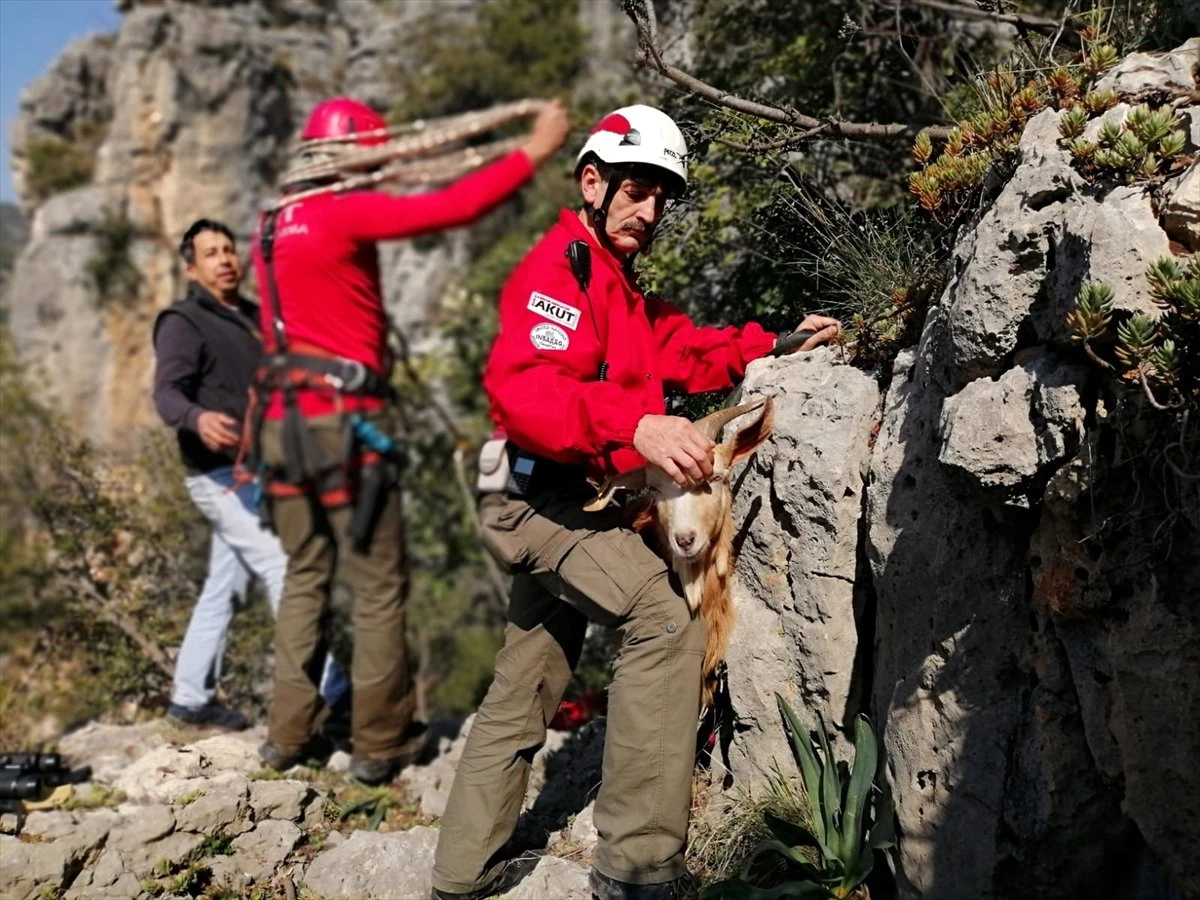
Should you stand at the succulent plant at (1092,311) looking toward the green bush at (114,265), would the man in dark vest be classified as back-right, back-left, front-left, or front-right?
front-left

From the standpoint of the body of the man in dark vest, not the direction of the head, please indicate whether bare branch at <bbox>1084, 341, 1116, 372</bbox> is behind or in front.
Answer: in front

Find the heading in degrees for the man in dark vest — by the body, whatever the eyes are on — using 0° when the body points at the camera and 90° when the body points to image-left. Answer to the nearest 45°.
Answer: approximately 315°

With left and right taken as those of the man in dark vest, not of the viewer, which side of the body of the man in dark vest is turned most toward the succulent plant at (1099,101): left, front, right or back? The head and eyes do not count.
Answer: front

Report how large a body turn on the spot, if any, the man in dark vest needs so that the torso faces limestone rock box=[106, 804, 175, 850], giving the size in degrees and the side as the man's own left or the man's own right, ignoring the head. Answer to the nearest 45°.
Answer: approximately 45° to the man's own right

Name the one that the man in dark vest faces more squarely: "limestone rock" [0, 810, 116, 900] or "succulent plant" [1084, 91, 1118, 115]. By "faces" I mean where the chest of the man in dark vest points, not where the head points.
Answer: the succulent plant

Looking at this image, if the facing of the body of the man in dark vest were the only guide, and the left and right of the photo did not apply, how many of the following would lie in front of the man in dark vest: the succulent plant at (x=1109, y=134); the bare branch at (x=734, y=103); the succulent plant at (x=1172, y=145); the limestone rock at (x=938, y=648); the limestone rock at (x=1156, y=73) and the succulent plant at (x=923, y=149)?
6

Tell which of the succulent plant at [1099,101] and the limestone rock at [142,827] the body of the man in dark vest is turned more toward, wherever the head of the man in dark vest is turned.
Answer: the succulent plant

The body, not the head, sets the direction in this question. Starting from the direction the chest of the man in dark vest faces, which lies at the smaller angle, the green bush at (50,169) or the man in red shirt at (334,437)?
the man in red shirt

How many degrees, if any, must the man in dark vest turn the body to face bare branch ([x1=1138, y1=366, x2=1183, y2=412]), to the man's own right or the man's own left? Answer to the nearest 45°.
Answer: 0° — they already face it

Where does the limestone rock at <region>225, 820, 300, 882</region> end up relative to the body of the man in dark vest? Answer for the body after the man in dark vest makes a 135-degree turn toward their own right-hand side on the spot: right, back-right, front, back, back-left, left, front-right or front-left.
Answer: left

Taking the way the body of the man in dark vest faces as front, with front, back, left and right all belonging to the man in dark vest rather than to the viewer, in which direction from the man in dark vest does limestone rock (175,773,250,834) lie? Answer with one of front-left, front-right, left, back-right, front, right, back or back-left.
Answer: front-right

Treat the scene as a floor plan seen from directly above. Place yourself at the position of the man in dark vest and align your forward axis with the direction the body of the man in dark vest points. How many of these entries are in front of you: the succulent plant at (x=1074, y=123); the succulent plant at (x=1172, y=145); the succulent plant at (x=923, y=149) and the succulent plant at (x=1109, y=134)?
4

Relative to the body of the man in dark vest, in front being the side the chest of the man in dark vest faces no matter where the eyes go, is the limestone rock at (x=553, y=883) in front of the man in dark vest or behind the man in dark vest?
in front

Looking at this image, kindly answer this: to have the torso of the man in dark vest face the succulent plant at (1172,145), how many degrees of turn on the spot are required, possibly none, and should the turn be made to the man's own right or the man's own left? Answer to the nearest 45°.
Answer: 0° — they already face it

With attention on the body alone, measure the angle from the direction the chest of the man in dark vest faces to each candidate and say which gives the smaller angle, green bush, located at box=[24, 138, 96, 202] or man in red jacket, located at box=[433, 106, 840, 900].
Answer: the man in red jacket

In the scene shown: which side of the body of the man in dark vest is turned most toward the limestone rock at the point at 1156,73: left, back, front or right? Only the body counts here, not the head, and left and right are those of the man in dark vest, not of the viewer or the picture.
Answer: front
